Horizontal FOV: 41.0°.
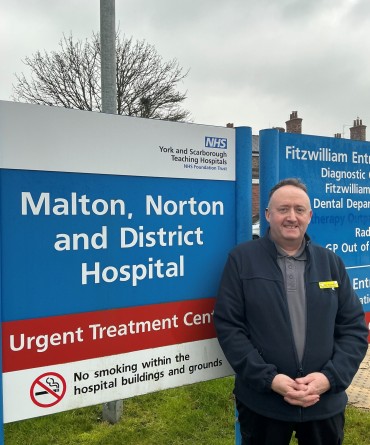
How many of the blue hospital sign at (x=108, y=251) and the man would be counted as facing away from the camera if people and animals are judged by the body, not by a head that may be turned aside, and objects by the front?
0

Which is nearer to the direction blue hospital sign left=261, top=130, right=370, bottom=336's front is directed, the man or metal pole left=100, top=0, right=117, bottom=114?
the man

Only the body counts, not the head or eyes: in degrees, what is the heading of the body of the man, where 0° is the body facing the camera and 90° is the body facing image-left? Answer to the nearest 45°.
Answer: approximately 0°

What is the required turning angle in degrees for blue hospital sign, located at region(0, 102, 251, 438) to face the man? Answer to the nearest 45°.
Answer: approximately 45° to its left

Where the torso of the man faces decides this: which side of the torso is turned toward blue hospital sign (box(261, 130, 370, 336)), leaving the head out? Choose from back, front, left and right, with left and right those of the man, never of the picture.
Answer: back

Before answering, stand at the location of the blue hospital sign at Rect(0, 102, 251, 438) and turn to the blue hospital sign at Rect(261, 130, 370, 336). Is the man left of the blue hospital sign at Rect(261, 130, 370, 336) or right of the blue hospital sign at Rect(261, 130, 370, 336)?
right

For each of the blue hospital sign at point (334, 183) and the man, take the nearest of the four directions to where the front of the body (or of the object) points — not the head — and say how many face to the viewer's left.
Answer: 0

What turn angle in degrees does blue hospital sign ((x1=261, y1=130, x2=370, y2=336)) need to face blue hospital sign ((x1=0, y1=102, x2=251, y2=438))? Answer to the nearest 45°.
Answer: approximately 90° to its right

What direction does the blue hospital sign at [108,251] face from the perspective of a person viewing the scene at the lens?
facing the viewer and to the right of the viewer
